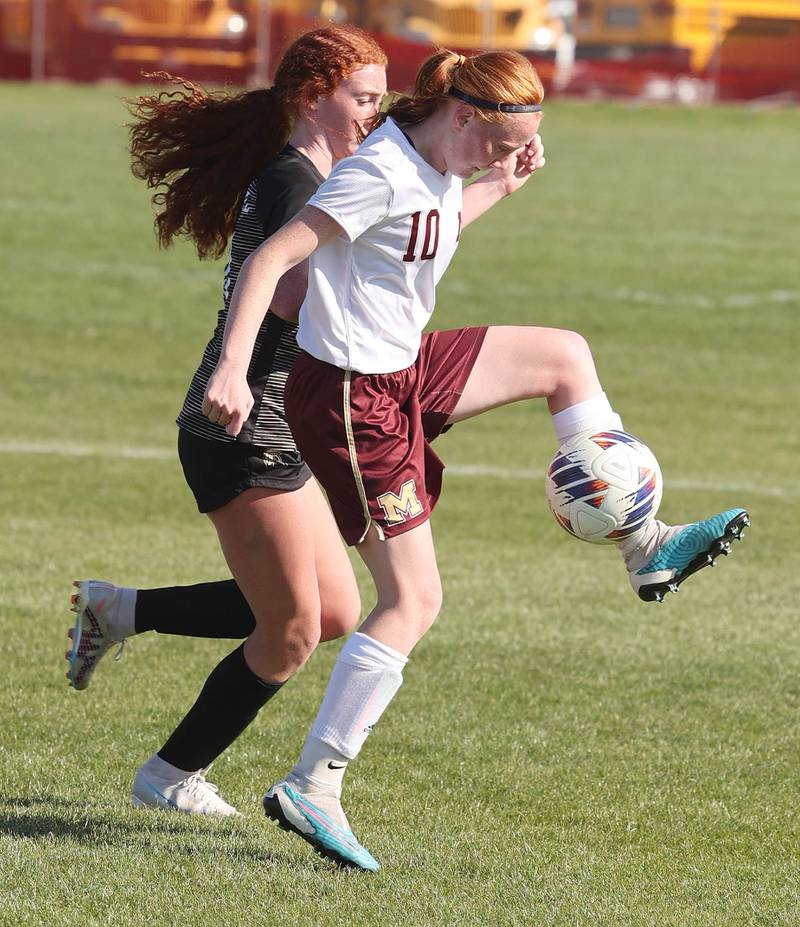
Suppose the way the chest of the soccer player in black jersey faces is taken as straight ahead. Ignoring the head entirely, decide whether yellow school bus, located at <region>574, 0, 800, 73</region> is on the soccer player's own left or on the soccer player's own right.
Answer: on the soccer player's own left

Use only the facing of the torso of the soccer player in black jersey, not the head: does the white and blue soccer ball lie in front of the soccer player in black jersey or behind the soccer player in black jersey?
in front

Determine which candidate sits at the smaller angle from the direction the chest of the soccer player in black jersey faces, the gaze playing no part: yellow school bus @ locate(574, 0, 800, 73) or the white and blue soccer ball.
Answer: the white and blue soccer ball

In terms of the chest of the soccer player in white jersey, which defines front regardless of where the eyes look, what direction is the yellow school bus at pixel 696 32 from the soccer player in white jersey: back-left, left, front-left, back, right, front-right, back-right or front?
back-left

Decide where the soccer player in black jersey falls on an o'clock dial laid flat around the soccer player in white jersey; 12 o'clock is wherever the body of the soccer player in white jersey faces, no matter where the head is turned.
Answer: The soccer player in black jersey is roughly at 6 o'clock from the soccer player in white jersey.

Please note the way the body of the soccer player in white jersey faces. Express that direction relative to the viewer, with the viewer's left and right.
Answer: facing the viewer and to the right of the viewer

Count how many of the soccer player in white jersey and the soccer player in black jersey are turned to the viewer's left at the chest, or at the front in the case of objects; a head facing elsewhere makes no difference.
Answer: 0

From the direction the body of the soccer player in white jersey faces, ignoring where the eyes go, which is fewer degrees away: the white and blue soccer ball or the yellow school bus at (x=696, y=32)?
the white and blue soccer ball

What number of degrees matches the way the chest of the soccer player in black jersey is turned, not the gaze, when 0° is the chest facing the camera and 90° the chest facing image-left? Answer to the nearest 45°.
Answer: approximately 270°
